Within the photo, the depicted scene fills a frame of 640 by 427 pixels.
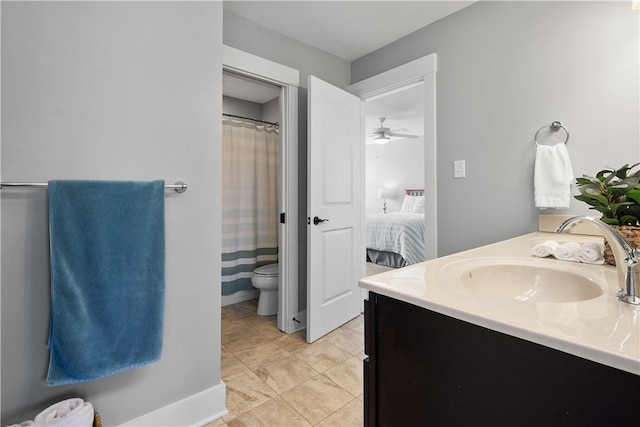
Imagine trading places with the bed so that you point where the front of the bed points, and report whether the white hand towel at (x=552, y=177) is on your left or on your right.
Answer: on your left

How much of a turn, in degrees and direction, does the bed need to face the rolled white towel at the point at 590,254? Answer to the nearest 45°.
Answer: approximately 45° to its left

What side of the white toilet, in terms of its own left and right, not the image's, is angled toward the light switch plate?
left

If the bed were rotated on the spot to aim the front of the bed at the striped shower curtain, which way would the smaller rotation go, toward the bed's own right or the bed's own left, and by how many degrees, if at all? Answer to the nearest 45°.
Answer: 0° — it already faces it

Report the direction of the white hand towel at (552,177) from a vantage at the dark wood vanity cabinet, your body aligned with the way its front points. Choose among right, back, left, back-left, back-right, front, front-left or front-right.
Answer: back-right

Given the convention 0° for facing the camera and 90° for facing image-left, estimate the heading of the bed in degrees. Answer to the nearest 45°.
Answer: approximately 45°

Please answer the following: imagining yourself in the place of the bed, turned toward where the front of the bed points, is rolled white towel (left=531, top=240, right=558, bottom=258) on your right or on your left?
on your left

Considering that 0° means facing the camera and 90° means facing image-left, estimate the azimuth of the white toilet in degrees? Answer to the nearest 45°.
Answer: approximately 45°

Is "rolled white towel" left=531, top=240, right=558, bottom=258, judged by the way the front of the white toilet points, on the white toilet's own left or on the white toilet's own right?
on the white toilet's own left

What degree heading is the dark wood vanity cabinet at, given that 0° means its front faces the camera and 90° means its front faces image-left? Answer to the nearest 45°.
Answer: approximately 45°
